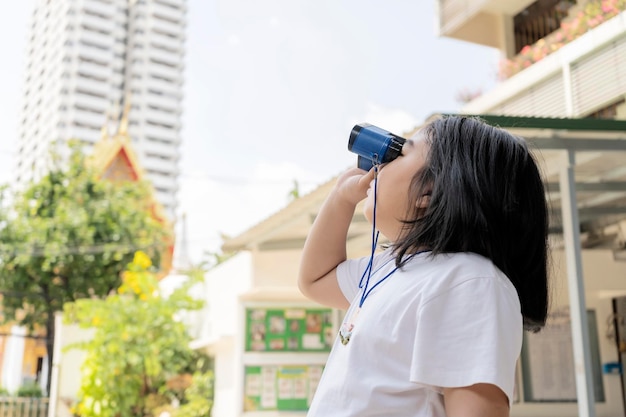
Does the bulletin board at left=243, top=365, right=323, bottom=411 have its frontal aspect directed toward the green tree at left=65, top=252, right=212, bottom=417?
no

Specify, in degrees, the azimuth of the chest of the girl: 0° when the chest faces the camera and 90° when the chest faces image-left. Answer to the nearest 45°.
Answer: approximately 90°

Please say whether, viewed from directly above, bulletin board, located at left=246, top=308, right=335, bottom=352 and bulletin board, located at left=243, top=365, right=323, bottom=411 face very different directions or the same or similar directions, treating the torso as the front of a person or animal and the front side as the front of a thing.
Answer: same or similar directions

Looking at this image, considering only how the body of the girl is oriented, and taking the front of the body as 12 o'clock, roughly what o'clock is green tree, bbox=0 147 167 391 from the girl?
The green tree is roughly at 2 o'clock from the girl.

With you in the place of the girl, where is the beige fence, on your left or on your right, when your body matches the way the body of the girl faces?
on your right

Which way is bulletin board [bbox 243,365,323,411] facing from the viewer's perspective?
toward the camera

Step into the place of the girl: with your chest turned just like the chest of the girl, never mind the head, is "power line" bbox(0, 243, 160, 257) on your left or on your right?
on your right

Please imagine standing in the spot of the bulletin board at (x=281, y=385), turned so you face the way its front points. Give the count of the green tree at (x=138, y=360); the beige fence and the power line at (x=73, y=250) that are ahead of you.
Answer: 0

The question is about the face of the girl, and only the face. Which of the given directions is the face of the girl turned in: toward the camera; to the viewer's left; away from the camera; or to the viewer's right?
to the viewer's left

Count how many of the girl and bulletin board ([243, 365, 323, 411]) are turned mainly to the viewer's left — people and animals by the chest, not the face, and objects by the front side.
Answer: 1

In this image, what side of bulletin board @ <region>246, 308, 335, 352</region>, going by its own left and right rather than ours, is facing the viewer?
front

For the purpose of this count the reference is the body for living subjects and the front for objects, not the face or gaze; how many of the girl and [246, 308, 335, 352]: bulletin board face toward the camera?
1

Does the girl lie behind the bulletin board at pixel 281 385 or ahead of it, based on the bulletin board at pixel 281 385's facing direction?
ahead

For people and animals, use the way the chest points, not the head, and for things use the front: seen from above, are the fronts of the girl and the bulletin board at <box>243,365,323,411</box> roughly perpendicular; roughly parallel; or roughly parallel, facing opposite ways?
roughly perpendicular

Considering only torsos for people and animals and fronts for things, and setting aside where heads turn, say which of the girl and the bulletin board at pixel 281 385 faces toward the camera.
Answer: the bulletin board

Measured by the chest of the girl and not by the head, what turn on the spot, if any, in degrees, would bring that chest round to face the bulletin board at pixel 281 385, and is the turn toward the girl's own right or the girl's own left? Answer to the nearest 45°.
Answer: approximately 90° to the girl's own right
